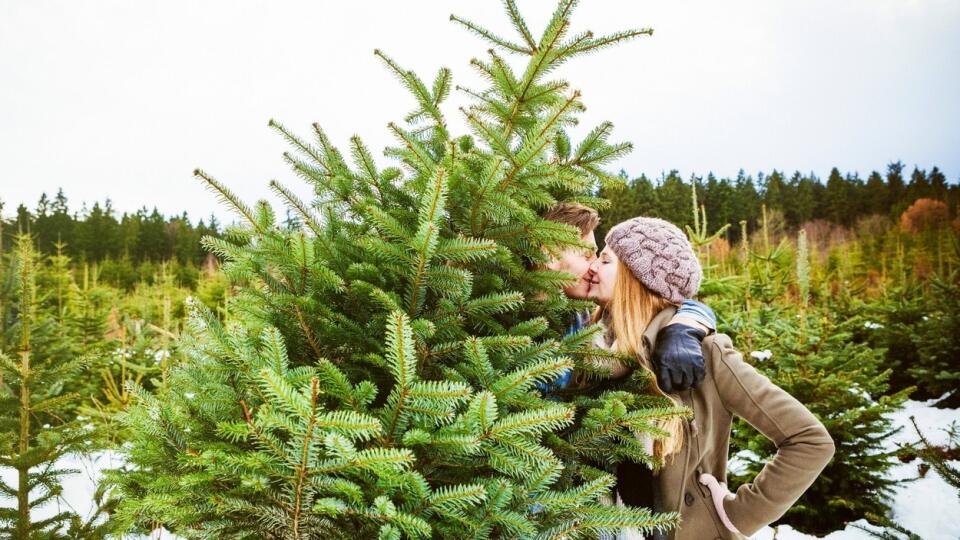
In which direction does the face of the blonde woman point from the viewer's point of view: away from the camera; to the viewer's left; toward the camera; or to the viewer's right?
to the viewer's left

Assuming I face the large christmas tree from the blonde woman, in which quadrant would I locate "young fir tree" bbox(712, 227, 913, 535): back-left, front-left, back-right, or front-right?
back-right

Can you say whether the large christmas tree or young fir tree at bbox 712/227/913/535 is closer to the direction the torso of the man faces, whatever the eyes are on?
the young fir tree

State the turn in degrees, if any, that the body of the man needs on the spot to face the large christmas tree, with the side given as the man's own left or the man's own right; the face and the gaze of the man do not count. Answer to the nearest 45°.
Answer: approximately 135° to the man's own right

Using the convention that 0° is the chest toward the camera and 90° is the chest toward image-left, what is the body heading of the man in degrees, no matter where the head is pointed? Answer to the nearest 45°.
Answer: approximately 270°
